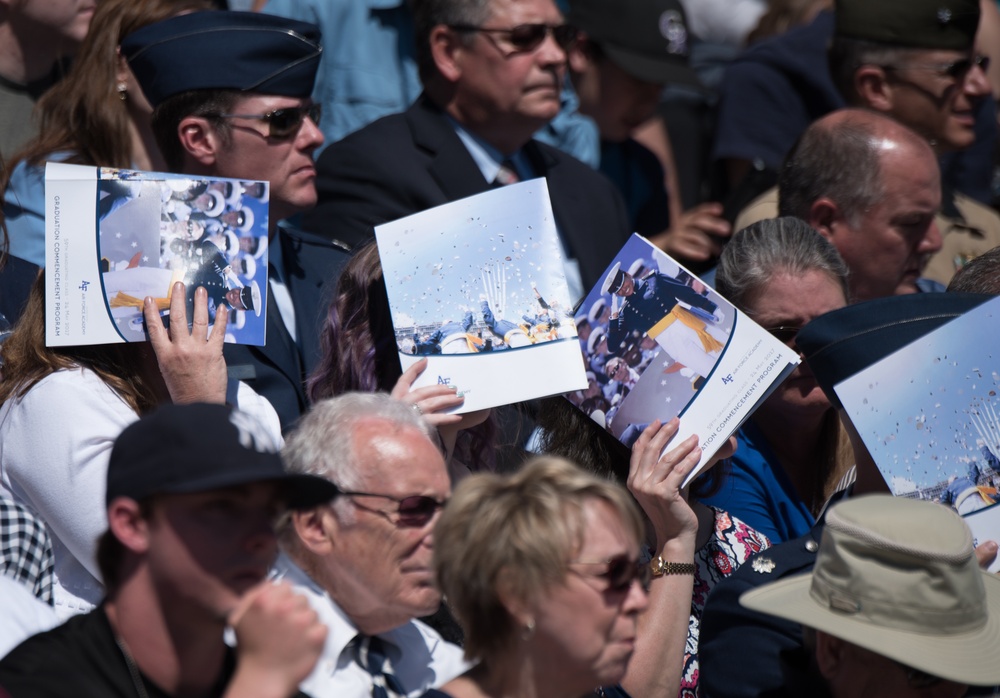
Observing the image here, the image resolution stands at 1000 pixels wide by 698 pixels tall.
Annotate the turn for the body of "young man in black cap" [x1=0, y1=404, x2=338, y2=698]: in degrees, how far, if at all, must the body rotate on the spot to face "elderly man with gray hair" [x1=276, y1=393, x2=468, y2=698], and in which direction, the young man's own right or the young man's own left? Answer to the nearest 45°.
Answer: approximately 90° to the young man's own left

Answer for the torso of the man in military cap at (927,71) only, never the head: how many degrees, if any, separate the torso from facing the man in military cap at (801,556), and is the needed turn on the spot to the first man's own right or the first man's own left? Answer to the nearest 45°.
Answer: approximately 45° to the first man's own right

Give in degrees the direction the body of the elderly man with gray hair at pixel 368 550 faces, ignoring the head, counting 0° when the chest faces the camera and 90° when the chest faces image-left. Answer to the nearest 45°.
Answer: approximately 315°

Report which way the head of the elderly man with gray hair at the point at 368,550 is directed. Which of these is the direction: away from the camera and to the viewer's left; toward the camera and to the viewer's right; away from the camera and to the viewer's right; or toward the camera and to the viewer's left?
toward the camera and to the viewer's right

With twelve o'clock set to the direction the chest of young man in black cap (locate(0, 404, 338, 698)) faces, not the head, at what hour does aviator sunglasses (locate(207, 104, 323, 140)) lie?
The aviator sunglasses is roughly at 8 o'clock from the young man in black cap.

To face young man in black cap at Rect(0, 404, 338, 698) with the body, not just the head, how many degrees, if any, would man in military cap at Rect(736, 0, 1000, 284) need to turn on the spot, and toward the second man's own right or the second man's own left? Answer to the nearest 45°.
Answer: approximately 45° to the second man's own right
